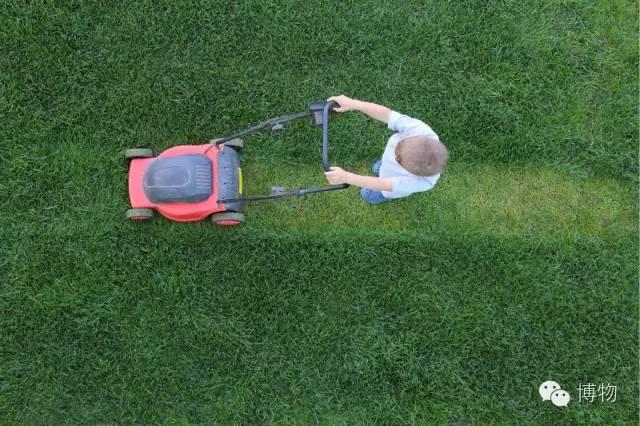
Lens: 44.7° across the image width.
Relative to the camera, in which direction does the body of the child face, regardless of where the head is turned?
to the viewer's left

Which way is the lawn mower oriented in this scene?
to the viewer's left
